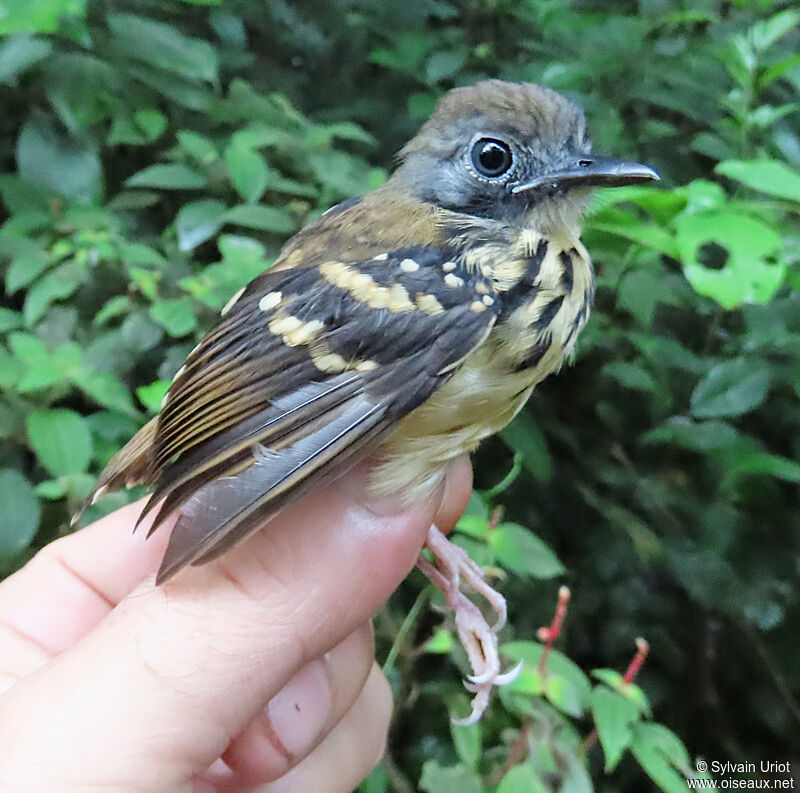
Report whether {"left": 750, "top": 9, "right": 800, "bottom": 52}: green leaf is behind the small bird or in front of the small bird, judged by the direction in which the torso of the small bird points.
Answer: in front

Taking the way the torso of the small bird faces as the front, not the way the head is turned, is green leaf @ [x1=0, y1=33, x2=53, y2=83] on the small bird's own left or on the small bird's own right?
on the small bird's own left

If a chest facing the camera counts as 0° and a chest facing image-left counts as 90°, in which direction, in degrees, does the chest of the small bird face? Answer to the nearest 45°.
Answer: approximately 270°

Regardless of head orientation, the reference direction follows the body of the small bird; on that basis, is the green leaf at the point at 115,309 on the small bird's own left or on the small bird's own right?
on the small bird's own left

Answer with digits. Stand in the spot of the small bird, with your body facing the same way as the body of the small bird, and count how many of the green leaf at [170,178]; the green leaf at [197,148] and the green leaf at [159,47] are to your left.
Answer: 3

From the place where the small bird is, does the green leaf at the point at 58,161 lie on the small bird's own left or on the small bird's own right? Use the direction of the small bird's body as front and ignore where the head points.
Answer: on the small bird's own left

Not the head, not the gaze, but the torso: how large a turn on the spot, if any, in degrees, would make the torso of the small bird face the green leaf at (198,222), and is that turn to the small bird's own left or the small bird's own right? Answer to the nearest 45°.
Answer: approximately 90° to the small bird's own left

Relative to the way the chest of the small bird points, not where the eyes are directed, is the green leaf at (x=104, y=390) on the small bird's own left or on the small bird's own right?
on the small bird's own left

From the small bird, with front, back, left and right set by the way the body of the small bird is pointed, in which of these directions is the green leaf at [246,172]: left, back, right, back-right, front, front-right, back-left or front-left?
left

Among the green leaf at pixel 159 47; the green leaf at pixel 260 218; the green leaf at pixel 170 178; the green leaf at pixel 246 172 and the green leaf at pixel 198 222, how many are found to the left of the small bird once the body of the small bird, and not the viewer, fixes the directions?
5

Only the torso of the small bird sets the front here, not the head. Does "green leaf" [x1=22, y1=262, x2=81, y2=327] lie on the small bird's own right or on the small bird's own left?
on the small bird's own left
